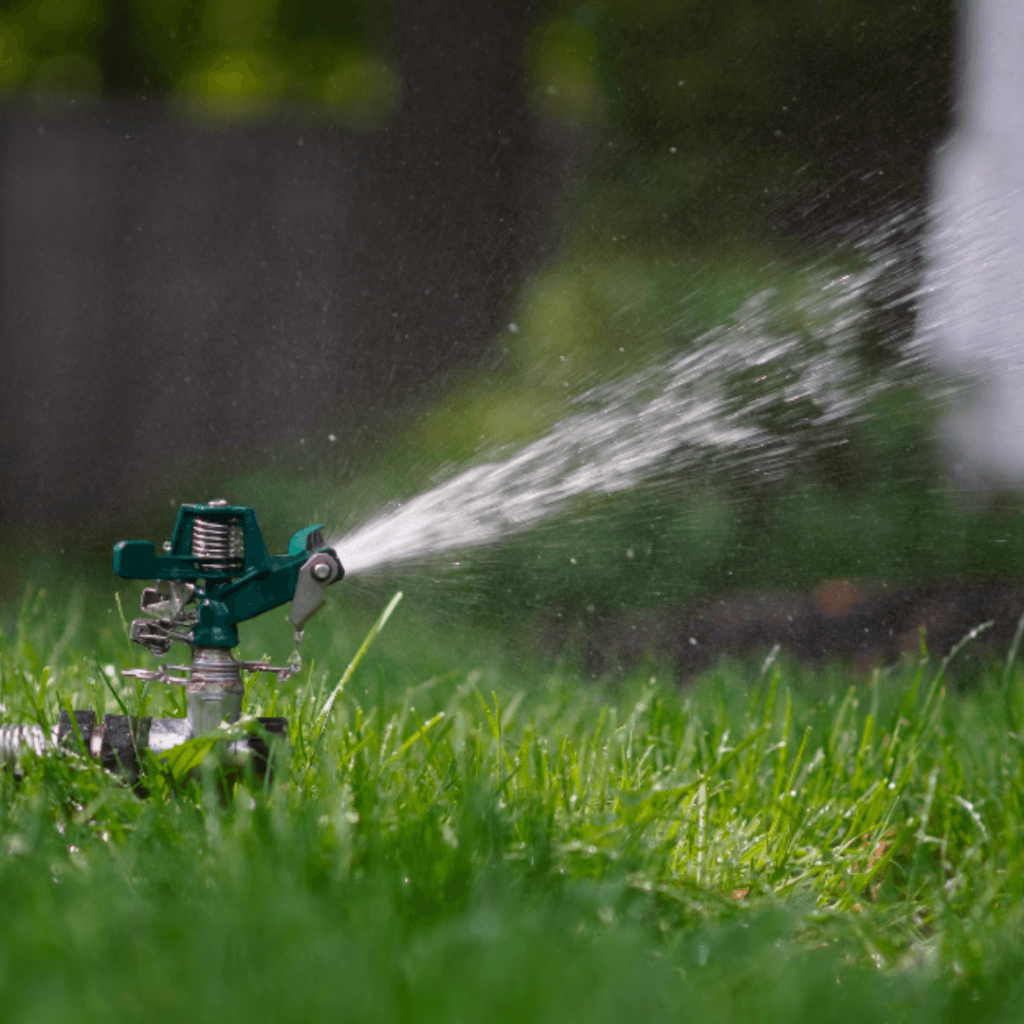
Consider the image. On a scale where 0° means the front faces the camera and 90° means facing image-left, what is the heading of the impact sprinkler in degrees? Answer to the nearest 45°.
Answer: approximately 270°

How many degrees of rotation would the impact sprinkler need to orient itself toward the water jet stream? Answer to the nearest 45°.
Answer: approximately 45° to its left
